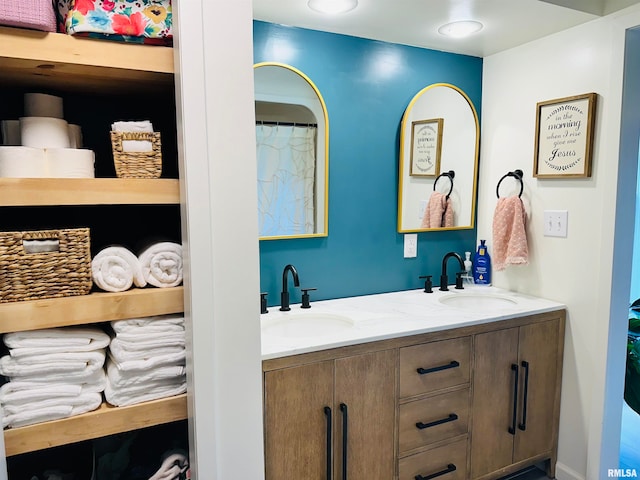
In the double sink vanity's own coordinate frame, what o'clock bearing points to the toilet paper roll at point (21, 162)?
The toilet paper roll is roughly at 3 o'clock from the double sink vanity.

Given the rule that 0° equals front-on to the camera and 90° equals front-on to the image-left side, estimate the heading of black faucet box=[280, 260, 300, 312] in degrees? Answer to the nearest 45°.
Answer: approximately 315°

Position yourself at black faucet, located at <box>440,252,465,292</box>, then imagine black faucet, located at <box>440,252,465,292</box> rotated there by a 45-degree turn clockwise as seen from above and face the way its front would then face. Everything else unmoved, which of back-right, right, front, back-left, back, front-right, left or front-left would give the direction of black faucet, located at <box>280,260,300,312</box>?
front-right

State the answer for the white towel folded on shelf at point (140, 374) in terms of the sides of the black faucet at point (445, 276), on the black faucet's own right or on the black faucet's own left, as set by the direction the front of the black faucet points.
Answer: on the black faucet's own right

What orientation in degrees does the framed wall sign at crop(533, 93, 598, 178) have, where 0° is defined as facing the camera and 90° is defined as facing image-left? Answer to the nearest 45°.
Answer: approximately 45°

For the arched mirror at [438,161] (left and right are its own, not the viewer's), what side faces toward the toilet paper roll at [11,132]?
right

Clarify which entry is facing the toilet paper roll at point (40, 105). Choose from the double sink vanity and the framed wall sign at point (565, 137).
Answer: the framed wall sign

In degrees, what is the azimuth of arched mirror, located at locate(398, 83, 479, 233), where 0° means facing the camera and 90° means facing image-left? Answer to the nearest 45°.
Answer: approximately 315°

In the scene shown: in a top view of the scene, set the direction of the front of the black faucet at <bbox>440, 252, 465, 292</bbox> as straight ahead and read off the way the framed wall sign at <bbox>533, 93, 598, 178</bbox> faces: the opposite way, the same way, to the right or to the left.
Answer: to the right
